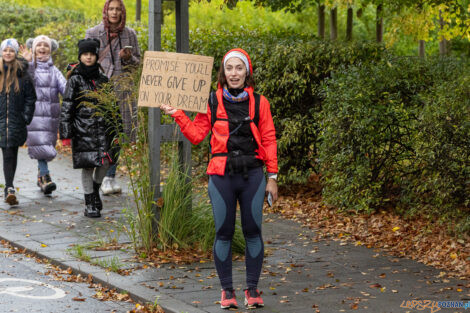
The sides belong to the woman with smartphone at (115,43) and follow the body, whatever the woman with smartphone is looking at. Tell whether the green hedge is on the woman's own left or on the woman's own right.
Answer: on the woman's own left

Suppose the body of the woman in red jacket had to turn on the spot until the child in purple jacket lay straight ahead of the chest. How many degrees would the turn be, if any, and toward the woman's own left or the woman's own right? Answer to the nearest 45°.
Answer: approximately 135° to the woman's own right

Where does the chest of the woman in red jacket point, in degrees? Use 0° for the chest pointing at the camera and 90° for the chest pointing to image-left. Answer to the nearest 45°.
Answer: approximately 0°

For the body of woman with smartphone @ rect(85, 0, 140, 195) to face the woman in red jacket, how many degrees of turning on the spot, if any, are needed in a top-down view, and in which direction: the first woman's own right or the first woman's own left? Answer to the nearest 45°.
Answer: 0° — they already face them

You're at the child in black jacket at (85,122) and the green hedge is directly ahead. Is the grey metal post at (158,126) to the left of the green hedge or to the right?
right

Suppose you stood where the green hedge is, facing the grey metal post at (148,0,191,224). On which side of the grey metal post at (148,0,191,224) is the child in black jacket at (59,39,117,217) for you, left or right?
right

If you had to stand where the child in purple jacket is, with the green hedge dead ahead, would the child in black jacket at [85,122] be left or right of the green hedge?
right

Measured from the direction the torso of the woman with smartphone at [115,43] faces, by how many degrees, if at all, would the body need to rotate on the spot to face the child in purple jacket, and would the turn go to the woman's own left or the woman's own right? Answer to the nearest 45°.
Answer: approximately 90° to the woman's own right
